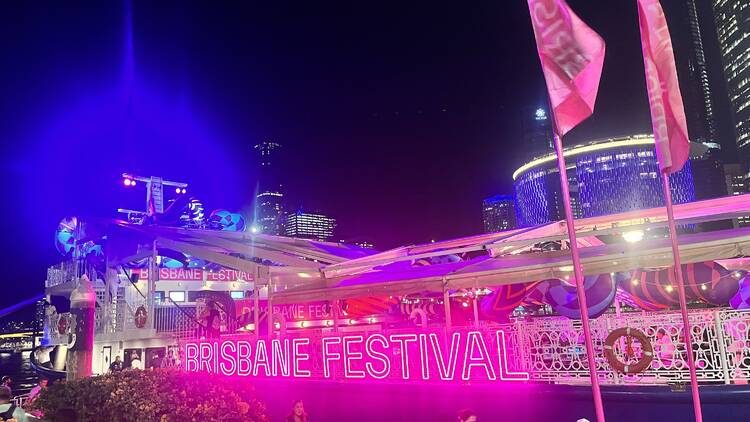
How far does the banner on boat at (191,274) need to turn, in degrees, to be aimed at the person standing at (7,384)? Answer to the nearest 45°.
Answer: approximately 45° to its right

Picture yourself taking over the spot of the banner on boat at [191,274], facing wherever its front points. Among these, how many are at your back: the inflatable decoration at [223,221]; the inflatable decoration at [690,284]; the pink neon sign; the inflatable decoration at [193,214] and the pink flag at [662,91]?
2

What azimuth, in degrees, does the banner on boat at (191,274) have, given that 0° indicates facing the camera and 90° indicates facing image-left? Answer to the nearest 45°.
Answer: approximately 0°

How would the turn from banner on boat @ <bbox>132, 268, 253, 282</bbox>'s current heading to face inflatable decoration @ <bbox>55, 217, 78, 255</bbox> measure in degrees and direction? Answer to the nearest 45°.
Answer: approximately 135° to its right

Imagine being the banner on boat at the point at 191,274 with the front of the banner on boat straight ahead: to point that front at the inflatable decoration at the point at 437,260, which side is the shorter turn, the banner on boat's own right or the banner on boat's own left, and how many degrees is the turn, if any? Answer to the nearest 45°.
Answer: approximately 45° to the banner on boat's own left

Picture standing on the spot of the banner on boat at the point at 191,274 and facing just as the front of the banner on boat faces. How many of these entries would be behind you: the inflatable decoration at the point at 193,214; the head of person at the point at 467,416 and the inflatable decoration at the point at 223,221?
2

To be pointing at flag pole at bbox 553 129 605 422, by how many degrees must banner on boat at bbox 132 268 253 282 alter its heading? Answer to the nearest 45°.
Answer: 0° — it already faces it

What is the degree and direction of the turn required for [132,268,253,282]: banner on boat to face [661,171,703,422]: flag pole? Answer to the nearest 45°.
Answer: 0° — it already faces it
